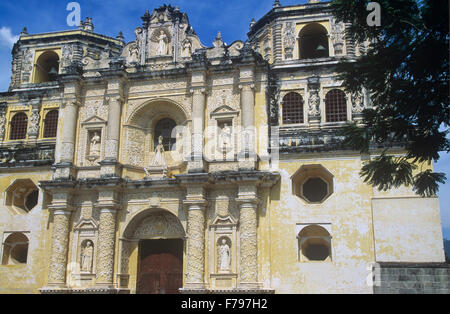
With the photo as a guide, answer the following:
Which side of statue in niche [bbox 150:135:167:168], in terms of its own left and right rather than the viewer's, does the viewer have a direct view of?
front

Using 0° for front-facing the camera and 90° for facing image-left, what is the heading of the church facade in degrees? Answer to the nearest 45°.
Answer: approximately 0°
